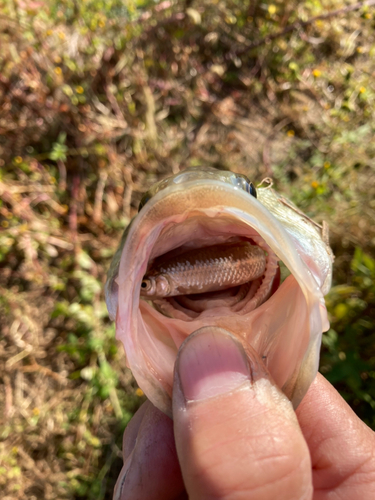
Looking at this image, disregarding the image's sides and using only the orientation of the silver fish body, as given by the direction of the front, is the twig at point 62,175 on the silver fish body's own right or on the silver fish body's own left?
on the silver fish body's own right

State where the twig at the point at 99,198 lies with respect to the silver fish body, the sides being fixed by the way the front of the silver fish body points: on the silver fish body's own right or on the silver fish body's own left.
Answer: on the silver fish body's own right

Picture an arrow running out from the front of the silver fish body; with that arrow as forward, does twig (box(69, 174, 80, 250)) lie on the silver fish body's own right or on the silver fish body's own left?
on the silver fish body's own right
